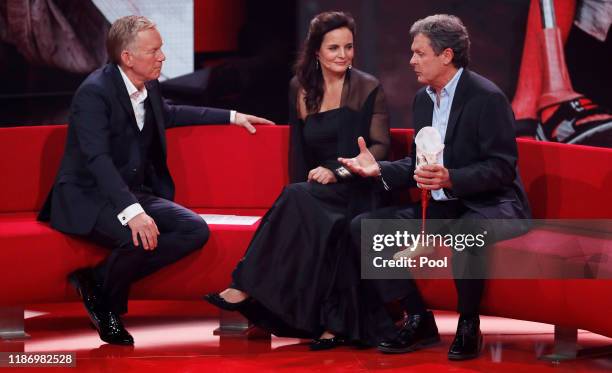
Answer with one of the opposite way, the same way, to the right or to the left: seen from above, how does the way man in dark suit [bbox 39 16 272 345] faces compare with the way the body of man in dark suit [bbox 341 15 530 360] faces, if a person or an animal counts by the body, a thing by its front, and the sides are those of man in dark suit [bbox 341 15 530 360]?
to the left

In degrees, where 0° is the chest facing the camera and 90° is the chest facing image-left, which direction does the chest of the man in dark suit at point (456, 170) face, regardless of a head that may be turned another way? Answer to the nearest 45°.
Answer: approximately 45°

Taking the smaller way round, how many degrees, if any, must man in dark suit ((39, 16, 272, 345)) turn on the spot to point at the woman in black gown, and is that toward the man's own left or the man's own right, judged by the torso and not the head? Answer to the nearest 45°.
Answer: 0° — they already face them

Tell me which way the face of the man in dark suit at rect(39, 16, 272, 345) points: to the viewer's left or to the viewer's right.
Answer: to the viewer's right

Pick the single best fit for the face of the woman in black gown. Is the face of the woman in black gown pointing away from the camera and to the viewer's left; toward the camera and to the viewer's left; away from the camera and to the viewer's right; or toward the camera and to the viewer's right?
toward the camera and to the viewer's right

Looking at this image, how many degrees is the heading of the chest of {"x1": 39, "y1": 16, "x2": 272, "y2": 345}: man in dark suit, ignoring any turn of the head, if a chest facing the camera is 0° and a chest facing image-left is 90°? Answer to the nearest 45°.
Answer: approximately 315°

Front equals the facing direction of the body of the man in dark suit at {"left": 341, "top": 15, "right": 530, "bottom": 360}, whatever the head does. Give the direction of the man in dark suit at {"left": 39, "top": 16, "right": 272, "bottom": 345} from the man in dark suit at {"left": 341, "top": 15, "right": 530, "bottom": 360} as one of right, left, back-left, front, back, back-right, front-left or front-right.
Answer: front-right

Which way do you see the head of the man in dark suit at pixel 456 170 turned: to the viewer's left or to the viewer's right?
to the viewer's left
